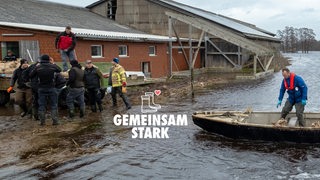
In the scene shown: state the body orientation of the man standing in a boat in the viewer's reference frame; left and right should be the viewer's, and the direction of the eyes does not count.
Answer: facing the viewer and to the left of the viewer

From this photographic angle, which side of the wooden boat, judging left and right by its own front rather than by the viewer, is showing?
left

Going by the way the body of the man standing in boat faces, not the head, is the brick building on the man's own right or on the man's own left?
on the man's own right

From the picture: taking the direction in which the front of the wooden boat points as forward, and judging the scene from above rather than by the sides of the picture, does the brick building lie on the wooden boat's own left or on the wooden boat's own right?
on the wooden boat's own right
